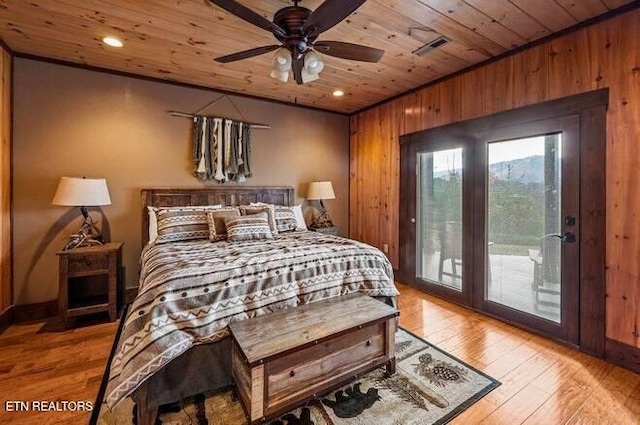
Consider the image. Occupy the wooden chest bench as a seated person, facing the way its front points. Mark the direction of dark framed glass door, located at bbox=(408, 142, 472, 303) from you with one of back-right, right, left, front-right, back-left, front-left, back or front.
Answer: left

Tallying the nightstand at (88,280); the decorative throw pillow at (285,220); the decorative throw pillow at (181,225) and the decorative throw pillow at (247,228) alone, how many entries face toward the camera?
4

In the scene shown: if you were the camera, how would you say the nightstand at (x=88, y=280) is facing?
facing the viewer

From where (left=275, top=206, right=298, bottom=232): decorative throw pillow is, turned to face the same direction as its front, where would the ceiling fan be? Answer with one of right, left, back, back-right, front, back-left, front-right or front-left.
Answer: front

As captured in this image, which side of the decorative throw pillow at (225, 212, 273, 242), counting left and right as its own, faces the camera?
front

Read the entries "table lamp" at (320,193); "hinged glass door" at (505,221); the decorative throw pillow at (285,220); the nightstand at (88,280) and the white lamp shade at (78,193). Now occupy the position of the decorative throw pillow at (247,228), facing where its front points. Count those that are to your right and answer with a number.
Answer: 2

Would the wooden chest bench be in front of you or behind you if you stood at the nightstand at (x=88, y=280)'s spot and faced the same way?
in front

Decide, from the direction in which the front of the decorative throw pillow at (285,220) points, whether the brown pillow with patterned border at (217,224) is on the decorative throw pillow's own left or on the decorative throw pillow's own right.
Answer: on the decorative throw pillow's own right

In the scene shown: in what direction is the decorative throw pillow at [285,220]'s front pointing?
toward the camera

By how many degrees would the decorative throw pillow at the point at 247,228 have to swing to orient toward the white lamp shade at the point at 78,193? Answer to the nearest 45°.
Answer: approximately 90° to its right

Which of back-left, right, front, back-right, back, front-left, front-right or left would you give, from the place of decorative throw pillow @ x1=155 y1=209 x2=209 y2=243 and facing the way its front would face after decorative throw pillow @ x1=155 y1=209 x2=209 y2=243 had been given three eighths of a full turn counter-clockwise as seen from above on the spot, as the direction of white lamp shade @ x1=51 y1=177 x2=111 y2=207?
back-left
